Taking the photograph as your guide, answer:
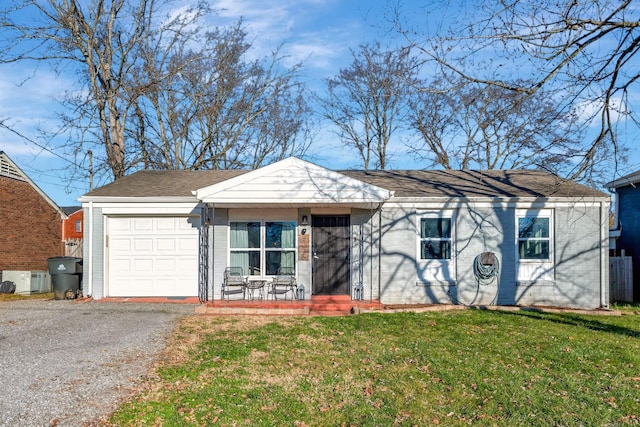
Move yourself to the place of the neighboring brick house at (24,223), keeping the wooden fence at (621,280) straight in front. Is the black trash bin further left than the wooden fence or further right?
right

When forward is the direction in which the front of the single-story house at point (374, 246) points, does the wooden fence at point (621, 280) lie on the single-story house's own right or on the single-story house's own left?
on the single-story house's own left

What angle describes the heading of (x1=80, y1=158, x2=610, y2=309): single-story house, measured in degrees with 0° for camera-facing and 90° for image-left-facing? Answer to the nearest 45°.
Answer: approximately 0°

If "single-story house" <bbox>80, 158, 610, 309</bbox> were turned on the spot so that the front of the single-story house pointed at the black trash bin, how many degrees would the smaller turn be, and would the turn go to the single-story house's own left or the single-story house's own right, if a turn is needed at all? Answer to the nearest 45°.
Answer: approximately 90° to the single-story house's own right

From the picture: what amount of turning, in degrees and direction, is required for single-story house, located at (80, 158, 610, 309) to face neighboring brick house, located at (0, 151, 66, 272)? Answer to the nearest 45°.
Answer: approximately 135° to its right
